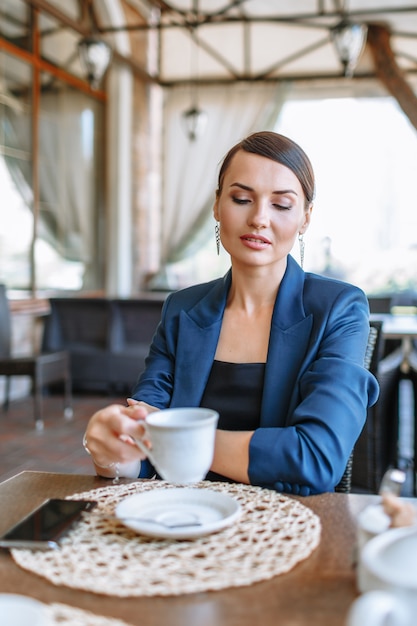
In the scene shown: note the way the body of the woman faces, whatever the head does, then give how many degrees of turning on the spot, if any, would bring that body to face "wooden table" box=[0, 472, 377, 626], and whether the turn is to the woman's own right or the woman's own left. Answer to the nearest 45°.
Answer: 0° — they already face it

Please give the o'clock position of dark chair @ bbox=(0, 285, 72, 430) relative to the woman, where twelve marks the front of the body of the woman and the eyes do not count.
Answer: The dark chair is roughly at 5 o'clock from the woman.

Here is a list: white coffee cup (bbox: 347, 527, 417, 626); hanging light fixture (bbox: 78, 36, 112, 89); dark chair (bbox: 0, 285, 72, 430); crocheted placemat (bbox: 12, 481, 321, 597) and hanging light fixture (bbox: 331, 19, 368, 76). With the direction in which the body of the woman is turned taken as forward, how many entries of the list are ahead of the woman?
2

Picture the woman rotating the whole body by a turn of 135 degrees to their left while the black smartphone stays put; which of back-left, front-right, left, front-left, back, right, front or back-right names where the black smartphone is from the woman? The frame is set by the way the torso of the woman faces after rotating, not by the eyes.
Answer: back

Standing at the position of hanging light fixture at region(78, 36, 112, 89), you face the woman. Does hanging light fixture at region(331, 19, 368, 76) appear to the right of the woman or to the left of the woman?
left

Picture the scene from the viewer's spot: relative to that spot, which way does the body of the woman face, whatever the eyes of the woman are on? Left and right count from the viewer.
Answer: facing the viewer

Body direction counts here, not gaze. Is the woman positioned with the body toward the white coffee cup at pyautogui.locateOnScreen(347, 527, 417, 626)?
yes

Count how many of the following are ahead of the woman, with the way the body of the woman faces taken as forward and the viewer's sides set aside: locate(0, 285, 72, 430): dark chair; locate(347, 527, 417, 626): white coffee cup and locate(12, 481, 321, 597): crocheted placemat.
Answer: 2

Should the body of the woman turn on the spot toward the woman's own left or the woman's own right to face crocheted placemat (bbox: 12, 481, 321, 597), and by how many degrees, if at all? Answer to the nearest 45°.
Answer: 0° — they already face it

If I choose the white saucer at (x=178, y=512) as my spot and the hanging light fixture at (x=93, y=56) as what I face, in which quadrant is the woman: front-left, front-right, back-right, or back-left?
front-right
